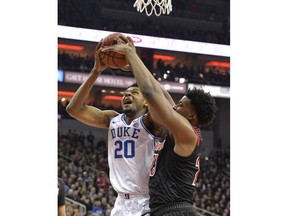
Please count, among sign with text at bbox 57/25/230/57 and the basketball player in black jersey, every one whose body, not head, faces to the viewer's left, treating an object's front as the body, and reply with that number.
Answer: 1

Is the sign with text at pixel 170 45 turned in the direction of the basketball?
yes

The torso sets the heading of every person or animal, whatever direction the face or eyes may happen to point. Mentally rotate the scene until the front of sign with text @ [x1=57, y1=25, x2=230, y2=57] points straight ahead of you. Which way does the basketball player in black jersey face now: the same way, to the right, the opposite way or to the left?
to the right

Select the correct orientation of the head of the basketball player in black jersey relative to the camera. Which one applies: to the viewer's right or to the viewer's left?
to the viewer's left

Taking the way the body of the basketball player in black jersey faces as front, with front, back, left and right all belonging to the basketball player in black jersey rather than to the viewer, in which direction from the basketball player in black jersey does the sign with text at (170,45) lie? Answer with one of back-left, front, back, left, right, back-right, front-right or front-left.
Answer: right

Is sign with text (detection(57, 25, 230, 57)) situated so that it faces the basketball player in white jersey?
yes

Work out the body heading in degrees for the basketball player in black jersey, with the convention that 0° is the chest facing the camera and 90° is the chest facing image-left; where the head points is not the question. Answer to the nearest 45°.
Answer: approximately 90°

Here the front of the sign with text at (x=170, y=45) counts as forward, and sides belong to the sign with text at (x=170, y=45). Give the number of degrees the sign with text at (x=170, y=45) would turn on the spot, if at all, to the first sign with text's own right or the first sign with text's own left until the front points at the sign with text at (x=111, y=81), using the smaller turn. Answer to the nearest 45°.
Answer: approximately 135° to the first sign with text's own right

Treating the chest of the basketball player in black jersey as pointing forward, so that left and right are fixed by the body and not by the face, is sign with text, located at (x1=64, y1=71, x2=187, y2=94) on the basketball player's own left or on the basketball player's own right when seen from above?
on the basketball player's own right

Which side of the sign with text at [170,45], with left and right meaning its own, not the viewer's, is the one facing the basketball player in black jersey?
front

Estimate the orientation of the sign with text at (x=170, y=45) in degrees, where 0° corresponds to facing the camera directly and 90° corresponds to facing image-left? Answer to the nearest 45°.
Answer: approximately 0°
